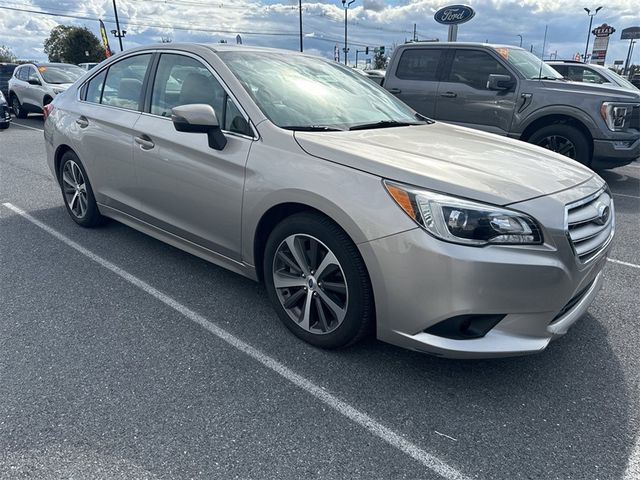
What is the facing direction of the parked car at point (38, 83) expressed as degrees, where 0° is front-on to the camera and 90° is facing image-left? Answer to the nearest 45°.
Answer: approximately 315°

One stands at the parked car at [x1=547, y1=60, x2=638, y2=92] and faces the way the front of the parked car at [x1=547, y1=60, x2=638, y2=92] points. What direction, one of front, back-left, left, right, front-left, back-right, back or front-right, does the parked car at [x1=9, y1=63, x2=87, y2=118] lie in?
back-right

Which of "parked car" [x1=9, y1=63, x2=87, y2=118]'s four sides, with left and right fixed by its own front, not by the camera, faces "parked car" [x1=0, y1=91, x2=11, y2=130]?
right

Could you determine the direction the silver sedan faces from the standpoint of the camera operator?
facing the viewer and to the right of the viewer

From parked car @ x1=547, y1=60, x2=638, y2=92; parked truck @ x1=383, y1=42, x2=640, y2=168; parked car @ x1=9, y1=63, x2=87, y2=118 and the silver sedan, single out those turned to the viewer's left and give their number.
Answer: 0

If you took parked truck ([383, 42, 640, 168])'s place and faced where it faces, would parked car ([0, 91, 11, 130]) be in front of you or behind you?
behind

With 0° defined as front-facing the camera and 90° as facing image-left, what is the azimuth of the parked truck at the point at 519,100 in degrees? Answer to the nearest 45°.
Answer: approximately 315°

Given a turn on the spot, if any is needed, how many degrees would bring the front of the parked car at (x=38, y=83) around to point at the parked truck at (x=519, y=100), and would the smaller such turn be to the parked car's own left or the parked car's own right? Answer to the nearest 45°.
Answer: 0° — it already faces it

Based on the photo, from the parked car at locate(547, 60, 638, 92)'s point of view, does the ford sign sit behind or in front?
behind

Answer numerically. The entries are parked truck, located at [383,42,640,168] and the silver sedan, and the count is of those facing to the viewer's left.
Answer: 0

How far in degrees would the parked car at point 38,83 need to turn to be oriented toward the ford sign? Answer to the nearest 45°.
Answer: approximately 45° to its left
